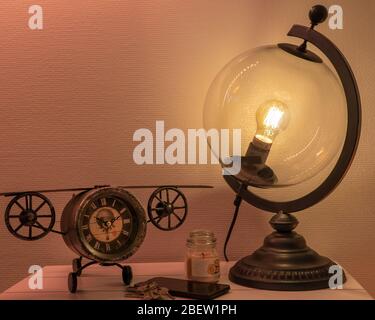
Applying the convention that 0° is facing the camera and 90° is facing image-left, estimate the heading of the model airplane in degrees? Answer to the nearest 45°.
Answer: approximately 315°
